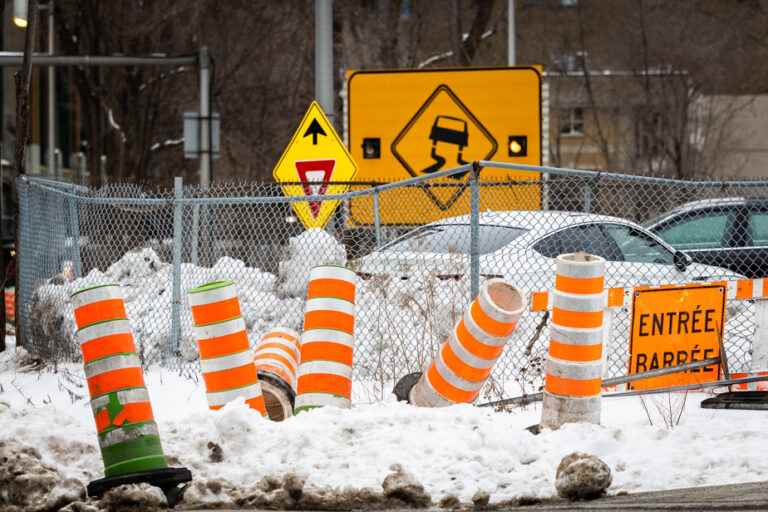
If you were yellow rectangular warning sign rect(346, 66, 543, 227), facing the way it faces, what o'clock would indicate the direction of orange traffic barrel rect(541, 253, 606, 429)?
The orange traffic barrel is roughly at 12 o'clock from the yellow rectangular warning sign.

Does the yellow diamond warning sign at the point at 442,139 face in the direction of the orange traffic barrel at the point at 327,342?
yes

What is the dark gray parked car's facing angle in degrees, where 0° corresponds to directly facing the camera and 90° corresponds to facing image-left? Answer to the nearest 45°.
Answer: approximately 90°

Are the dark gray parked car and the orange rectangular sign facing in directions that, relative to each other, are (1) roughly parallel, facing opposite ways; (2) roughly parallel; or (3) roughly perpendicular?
roughly perpendicular

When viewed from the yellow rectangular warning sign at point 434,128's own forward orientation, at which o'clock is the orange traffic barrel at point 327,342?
The orange traffic barrel is roughly at 12 o'clock from the yellow rectangular warning sign.

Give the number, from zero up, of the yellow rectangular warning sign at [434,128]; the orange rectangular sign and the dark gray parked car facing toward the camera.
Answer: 2

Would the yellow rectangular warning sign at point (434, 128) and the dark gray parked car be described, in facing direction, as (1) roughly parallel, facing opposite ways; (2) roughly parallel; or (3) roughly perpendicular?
roughly perpendicular

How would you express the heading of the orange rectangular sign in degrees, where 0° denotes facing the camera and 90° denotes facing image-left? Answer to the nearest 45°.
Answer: approximately 0°

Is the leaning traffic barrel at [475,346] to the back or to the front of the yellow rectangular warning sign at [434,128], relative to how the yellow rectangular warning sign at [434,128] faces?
to the front

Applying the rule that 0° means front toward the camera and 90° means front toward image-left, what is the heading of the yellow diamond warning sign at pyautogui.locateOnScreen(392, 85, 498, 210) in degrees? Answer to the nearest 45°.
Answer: approximately 0°
